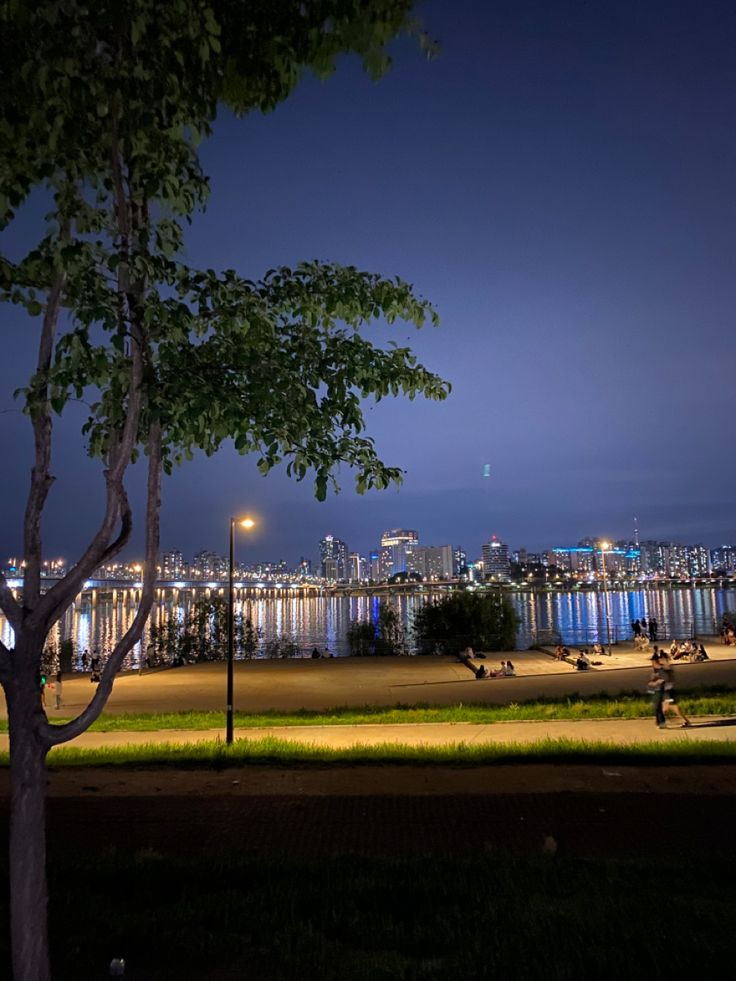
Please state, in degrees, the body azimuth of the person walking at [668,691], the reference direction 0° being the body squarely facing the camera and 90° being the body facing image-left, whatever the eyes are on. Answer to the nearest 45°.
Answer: approximately 90°

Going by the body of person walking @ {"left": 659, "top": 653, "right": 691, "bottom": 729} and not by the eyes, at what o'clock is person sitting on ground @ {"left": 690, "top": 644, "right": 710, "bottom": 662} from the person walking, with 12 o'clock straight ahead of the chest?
The person sitting on ground is roughly at 3 o'clock from the person walking.

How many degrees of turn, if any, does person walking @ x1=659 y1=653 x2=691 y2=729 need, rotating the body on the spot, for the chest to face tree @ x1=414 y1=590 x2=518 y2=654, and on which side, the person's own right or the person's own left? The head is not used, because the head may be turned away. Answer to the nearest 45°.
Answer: approximately 90° to the person's own right

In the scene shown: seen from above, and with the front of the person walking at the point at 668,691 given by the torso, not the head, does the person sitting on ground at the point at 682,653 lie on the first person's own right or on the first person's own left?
on the first person's own right

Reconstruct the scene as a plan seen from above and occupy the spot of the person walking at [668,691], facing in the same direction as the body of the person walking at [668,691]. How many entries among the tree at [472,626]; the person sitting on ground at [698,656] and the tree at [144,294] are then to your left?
1
